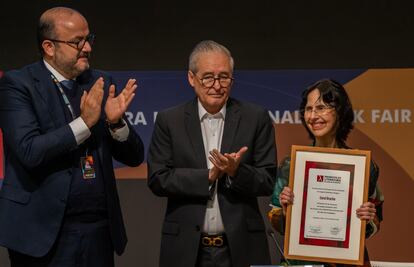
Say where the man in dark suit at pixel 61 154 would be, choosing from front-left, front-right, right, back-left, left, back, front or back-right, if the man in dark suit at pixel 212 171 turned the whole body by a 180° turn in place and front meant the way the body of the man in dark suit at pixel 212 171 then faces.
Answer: left

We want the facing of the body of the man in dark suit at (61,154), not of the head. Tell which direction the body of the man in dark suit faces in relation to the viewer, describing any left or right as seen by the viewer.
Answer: facing the viewer and to the right of the viewer

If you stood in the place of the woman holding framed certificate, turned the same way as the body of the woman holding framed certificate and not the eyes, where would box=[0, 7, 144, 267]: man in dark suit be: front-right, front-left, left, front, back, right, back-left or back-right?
right

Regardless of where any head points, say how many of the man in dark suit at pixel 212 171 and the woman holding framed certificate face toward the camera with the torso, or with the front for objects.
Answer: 2

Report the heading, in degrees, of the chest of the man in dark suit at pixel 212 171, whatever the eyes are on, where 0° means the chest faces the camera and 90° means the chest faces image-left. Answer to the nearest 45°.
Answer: approximately 0°

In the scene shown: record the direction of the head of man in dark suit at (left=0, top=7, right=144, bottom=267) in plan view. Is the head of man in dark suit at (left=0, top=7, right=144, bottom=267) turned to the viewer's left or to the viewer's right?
to the viewer's right

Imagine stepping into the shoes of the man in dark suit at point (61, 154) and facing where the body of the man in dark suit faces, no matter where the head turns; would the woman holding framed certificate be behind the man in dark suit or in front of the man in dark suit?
in front
